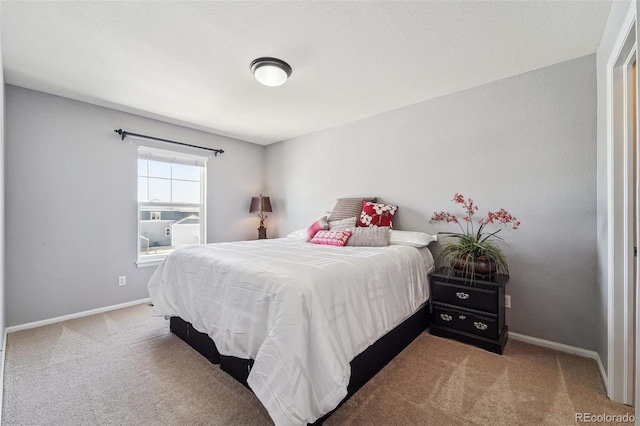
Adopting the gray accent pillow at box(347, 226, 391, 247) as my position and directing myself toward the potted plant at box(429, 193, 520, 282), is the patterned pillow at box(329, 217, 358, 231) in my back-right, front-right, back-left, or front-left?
back-left

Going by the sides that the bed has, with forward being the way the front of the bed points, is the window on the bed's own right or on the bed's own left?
on the bed's own right

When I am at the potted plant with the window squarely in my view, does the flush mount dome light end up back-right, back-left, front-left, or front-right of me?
front-left

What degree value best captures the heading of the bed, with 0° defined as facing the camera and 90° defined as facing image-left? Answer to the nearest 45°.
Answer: approximately 45°

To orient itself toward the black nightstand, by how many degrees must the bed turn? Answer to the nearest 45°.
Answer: approximately 135° to its left
